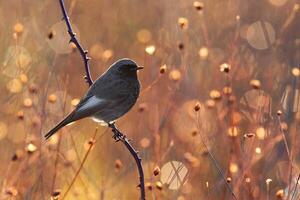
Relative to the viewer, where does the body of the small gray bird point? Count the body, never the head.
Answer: to the viewer's right
